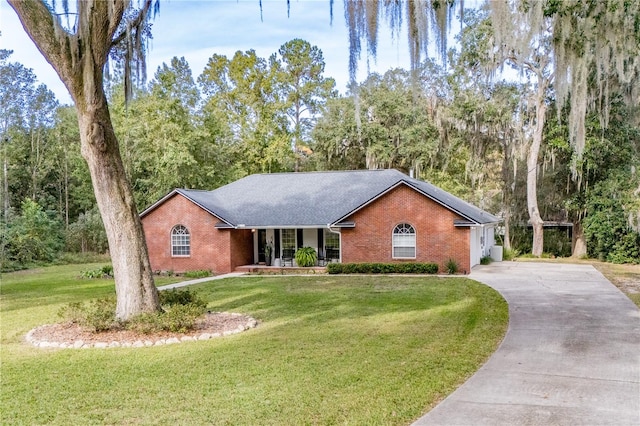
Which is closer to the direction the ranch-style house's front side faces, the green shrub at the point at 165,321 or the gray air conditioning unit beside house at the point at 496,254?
the green shrub

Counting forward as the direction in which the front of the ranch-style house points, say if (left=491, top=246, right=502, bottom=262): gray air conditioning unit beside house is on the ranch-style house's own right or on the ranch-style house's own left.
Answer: on the ranch-style house's own left

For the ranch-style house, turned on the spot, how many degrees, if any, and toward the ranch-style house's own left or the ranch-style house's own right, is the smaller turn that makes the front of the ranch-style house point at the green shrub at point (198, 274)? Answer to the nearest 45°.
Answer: approximately 90° to the ranch-style house's own right

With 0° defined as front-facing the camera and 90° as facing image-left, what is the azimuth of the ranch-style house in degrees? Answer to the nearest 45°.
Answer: approximately 0°

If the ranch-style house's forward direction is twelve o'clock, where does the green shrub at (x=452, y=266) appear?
The green shrub is roughly at 10 o'clock from the ranch-style house.

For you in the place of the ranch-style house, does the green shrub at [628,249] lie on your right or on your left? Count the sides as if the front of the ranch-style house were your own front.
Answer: on your left

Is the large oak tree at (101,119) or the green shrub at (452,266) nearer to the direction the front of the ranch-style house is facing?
the large oak tree

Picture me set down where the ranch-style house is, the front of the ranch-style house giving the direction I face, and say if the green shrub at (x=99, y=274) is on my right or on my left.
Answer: on my right

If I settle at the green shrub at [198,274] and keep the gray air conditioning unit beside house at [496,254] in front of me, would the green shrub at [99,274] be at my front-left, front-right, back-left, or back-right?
back-left
